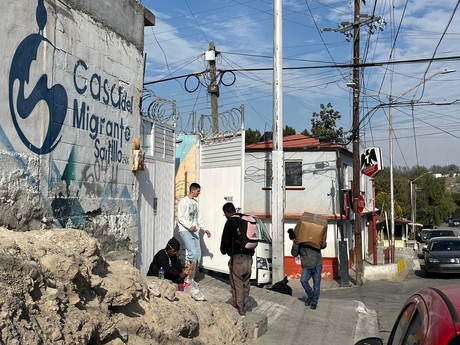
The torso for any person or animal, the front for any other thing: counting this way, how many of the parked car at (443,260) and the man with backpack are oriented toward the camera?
1

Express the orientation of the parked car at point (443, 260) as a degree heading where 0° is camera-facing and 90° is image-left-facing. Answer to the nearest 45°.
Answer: approximately 0°

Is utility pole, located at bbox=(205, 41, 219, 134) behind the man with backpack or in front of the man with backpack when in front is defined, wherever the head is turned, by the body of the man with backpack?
in front

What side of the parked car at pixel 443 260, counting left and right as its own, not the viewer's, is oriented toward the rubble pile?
front

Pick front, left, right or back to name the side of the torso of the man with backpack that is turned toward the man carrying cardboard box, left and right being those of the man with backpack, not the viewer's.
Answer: right

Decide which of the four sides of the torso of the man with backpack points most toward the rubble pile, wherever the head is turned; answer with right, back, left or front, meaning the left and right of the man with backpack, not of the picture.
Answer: left

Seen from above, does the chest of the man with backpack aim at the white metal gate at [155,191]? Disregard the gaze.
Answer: yes

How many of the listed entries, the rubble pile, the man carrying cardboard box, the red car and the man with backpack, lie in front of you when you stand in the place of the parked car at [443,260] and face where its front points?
4

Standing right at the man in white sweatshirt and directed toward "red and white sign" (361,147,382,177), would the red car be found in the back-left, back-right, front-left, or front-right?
back-right

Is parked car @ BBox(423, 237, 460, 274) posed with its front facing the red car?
yes

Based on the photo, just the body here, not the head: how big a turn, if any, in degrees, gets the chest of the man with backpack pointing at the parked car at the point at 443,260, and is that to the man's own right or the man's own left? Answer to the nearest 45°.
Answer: approximately 90° to the man's own right

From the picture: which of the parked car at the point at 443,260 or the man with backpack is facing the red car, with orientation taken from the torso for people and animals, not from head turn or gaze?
the parked car

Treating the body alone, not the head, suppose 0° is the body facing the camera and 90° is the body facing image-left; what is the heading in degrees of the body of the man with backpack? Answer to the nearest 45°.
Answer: approximately 135°

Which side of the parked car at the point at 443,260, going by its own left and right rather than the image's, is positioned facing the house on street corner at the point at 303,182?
right
